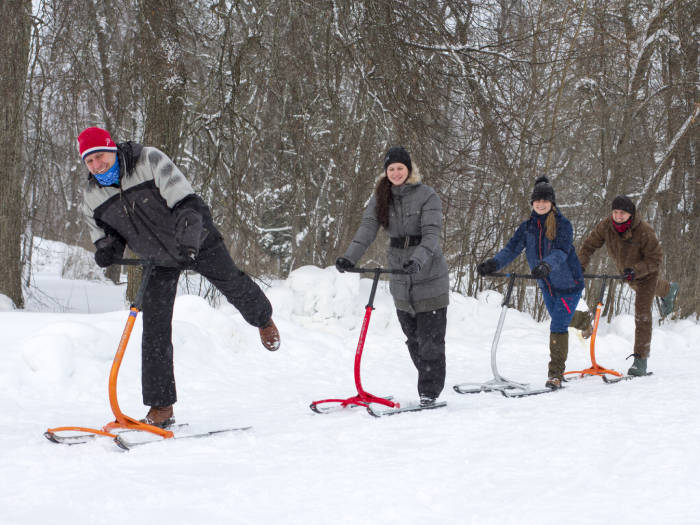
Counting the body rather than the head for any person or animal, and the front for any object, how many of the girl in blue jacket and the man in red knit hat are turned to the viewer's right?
0

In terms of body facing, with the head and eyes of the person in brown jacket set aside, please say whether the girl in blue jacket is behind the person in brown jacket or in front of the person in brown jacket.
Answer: in front

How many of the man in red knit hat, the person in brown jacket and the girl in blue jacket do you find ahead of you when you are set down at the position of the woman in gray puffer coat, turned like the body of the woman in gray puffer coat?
1

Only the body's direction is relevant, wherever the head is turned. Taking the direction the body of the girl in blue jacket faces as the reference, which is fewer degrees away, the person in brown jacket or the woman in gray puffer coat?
the woman in gray puffer coat

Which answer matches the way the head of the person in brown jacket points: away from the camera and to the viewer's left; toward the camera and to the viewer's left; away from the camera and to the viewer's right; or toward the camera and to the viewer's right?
toward the camera and to the viewer's left

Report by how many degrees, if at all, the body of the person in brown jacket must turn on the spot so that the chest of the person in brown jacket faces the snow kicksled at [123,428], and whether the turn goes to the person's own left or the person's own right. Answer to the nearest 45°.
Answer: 0° — they already face it

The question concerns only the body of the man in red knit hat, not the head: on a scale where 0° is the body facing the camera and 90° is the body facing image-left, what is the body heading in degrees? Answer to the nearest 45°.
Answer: approximately 45°

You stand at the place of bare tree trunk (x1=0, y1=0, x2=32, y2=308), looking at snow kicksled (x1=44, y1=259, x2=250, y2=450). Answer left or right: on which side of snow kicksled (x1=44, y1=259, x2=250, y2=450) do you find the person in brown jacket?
left
